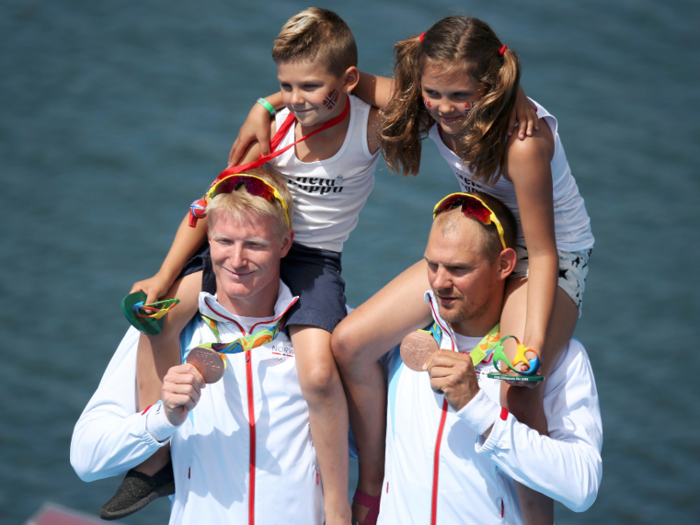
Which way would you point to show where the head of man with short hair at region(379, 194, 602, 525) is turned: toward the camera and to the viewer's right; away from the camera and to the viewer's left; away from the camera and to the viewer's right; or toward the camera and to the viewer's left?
toward the camera and to the viewer's left

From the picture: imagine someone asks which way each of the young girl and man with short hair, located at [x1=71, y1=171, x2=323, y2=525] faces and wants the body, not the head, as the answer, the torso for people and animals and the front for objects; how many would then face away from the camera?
0

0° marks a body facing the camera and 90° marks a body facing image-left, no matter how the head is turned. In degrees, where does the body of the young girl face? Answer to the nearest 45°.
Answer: approximately 45°

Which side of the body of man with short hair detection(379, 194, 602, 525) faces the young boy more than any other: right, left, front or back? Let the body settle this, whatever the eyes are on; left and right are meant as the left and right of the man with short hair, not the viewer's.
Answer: right

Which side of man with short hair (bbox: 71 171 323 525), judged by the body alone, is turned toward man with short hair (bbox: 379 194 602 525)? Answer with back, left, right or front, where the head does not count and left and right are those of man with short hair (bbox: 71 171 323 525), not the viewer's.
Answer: left

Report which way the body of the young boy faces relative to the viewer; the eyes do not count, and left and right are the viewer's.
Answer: facing the viewer and to the left of the viewer
